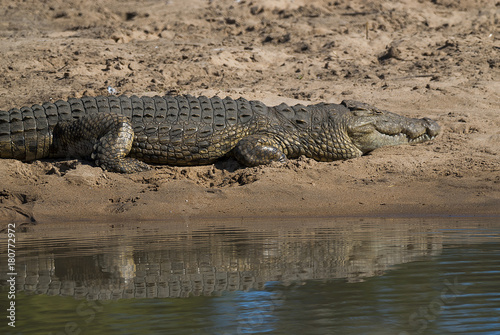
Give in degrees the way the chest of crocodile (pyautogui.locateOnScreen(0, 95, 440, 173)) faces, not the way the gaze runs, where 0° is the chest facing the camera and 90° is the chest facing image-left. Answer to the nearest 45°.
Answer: approximately 270°
